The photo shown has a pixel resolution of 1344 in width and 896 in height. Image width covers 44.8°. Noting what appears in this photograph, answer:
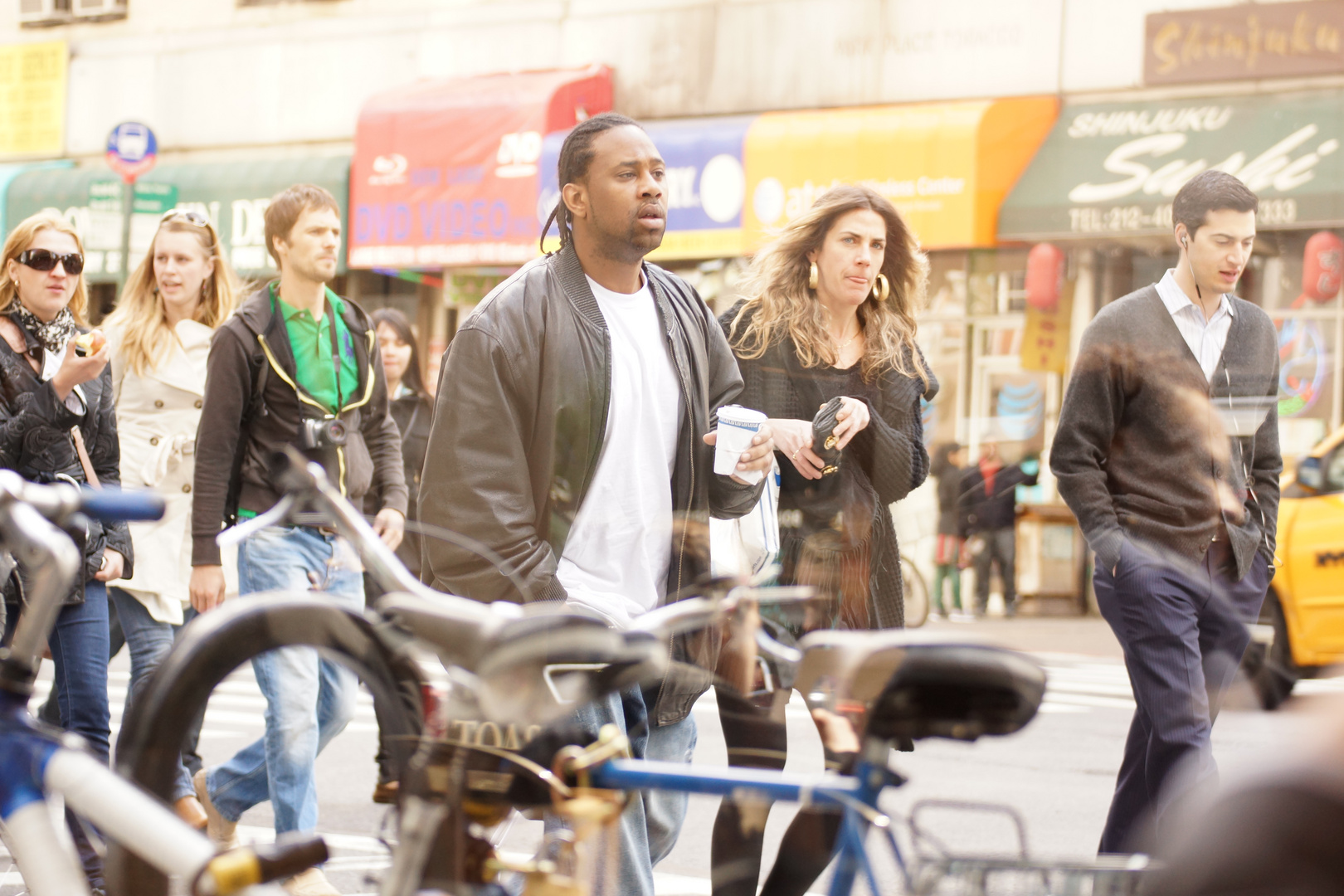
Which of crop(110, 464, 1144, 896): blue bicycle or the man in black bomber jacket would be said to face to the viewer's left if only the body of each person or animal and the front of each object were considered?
the blue bicycle

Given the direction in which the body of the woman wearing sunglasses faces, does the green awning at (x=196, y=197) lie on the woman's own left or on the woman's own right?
on the woman's own left

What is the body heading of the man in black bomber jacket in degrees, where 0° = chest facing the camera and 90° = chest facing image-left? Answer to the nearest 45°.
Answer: approximately 315°

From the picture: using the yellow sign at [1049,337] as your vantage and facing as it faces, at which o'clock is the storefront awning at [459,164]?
The storefront awning is roughly at 3 o'clock from the yellow sign.
